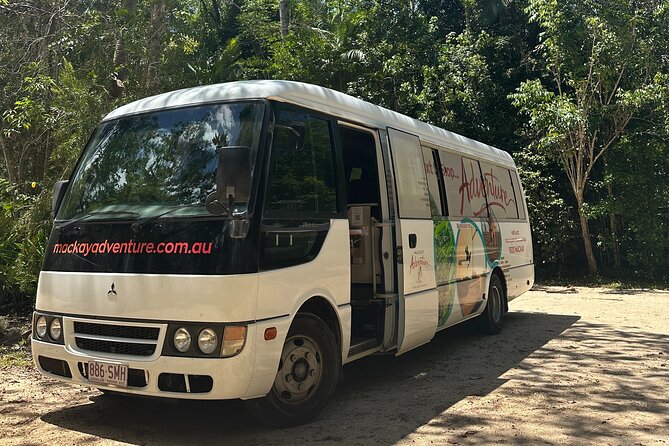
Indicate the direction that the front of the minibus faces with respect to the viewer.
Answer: facing the viewer and to the left of the viewer
